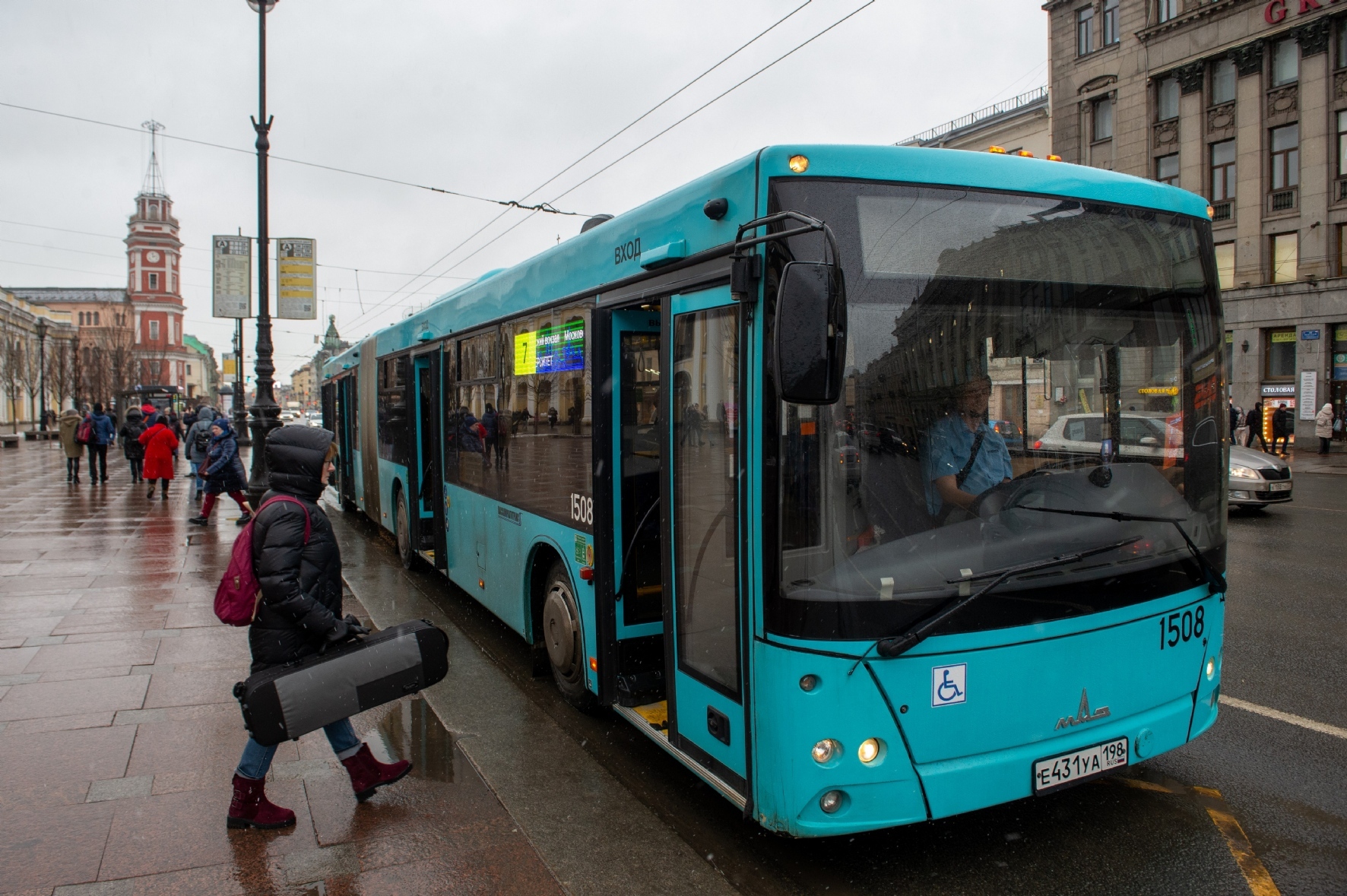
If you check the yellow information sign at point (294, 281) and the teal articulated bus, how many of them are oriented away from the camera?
0

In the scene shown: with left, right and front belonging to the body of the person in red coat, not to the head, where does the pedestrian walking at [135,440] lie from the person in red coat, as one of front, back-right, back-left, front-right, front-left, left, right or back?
front

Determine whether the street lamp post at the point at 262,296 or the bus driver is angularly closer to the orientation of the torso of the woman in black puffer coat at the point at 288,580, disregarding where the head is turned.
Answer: the bus driver

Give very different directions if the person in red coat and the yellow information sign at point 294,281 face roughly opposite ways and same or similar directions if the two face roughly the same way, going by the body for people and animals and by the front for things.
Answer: very different directions

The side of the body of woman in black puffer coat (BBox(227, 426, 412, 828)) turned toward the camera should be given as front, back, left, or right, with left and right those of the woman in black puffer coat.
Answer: right

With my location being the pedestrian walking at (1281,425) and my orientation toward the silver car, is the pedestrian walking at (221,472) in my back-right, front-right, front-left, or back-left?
front-right

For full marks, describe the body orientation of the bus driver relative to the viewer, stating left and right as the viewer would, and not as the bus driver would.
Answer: facing the viewer and to the right of the viewer

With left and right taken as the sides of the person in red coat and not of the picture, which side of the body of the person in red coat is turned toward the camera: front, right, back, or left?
back

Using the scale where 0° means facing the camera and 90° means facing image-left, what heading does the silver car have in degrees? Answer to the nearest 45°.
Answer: approximately 315°

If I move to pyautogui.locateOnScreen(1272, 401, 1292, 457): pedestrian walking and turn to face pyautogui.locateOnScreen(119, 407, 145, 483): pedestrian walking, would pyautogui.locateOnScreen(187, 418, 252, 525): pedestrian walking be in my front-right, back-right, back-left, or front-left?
front-left

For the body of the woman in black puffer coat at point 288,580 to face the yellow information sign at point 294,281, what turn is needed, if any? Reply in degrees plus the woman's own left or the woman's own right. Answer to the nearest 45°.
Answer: approximately 90° to the woman's own left

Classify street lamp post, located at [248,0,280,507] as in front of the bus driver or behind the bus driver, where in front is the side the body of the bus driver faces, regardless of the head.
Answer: behind
